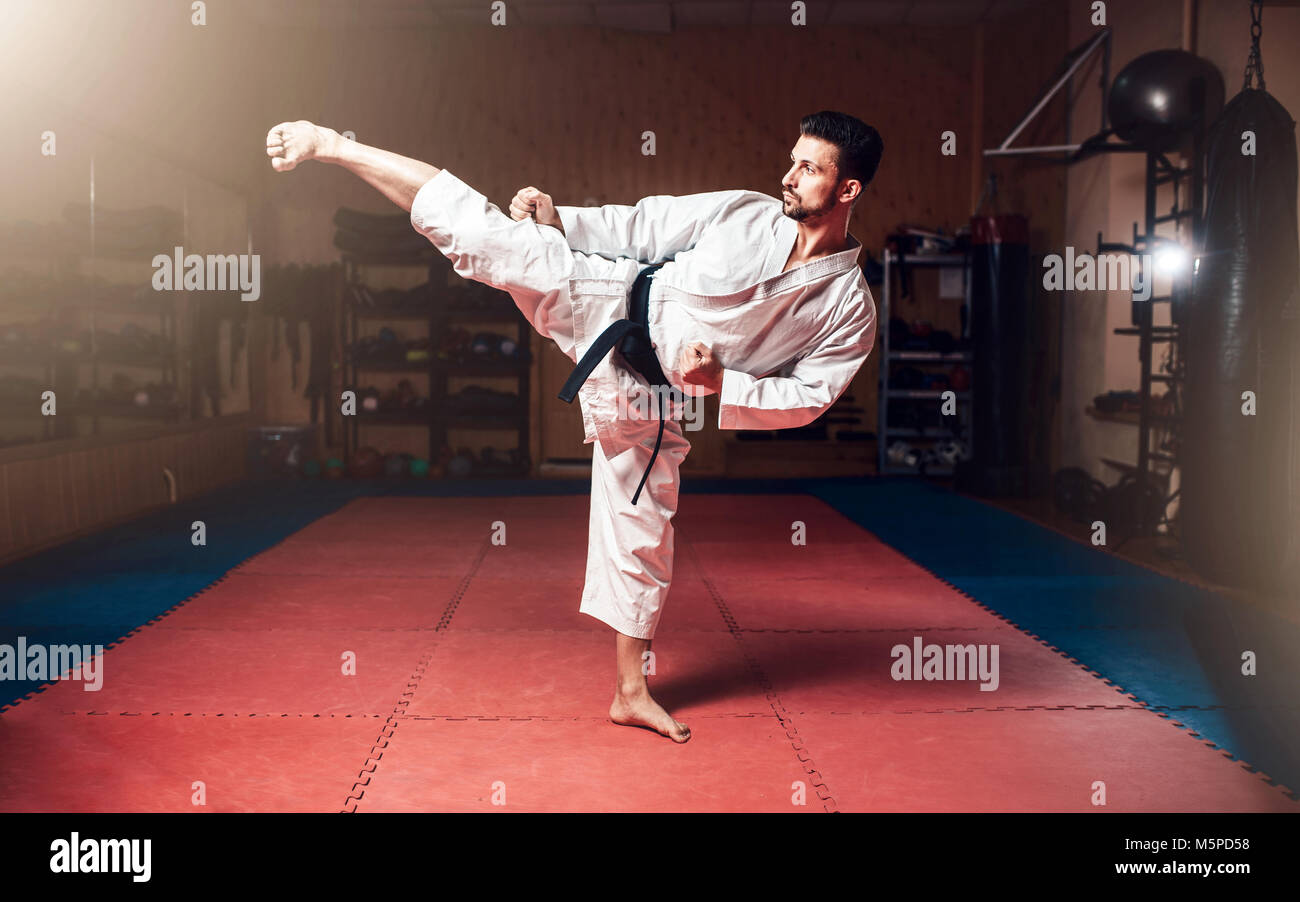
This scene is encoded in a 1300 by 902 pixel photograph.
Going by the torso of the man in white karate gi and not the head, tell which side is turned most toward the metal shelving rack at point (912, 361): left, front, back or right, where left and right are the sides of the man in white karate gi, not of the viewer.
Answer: back

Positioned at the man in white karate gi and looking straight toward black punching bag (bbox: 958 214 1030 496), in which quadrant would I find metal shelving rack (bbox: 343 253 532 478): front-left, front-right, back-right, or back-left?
front-left

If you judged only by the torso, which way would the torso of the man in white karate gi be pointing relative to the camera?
toward the camera

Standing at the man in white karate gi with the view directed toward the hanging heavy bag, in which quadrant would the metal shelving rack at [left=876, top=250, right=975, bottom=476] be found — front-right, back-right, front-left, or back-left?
front-left

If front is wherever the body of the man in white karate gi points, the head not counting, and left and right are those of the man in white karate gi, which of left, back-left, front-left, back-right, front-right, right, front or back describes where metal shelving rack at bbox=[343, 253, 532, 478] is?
back

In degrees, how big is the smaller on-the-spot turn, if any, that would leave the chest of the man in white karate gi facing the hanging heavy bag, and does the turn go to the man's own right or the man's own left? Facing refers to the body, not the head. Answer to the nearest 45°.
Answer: approximately 135° to the man's own left

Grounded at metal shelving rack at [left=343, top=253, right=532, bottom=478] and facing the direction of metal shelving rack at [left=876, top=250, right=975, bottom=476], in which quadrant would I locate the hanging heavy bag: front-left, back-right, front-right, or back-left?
front-right
